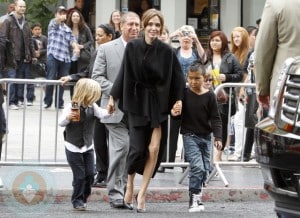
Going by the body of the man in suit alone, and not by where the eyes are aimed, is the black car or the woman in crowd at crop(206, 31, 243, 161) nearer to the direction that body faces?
the black car

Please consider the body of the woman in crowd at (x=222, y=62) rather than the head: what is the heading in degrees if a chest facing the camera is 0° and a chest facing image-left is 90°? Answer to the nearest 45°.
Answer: approximately 45°

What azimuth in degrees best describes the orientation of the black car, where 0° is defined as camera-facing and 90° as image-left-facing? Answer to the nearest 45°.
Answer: approximately 45°

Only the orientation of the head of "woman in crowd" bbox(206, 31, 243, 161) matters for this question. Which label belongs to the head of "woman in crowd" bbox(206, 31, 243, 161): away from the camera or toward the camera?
toward the camera

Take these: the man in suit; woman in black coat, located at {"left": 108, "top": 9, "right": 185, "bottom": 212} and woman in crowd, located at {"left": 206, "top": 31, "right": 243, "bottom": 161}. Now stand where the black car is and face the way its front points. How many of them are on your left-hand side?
0

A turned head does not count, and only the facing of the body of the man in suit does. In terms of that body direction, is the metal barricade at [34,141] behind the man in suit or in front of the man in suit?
behind

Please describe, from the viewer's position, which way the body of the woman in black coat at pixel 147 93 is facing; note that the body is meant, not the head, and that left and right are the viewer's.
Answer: facing the viewer

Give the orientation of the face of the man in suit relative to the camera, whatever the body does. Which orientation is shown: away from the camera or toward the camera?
toward the camera

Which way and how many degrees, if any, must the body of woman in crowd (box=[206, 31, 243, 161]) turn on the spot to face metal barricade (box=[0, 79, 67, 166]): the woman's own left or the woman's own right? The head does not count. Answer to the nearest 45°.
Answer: approximately 45° to the woman's own right

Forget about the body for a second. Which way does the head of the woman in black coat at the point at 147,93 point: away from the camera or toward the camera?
toward the camera

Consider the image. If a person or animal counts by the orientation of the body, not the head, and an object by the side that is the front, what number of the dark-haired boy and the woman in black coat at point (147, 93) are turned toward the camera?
2

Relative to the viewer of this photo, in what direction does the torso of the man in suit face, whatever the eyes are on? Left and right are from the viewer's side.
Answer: facing the viewer and to the right of the viewer

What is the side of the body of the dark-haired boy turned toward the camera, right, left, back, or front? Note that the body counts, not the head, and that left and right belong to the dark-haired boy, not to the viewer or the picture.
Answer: front
